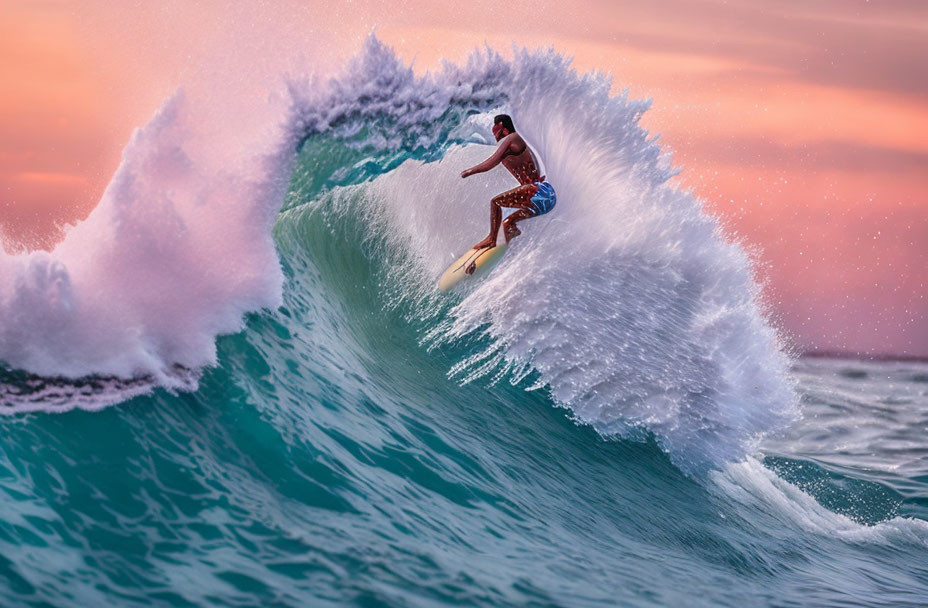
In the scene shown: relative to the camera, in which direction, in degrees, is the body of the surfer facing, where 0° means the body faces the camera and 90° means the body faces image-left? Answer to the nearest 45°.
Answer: approximately 90°

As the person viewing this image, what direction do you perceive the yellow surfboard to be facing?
facing the viewer and to the left of the viewer
